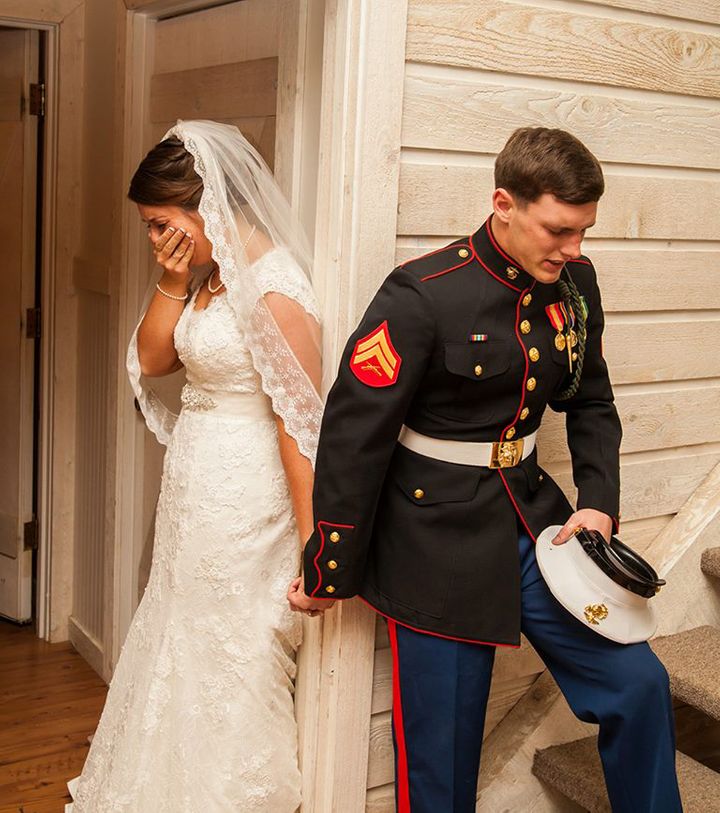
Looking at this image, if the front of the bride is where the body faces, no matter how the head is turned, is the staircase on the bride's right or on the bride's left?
on the bride's left

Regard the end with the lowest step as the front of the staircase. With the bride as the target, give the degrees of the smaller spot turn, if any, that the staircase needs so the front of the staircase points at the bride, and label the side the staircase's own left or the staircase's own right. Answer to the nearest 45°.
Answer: approximately 45° to the staircase's own right

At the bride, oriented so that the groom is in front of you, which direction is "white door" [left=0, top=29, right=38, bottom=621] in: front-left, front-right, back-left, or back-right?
back-left
